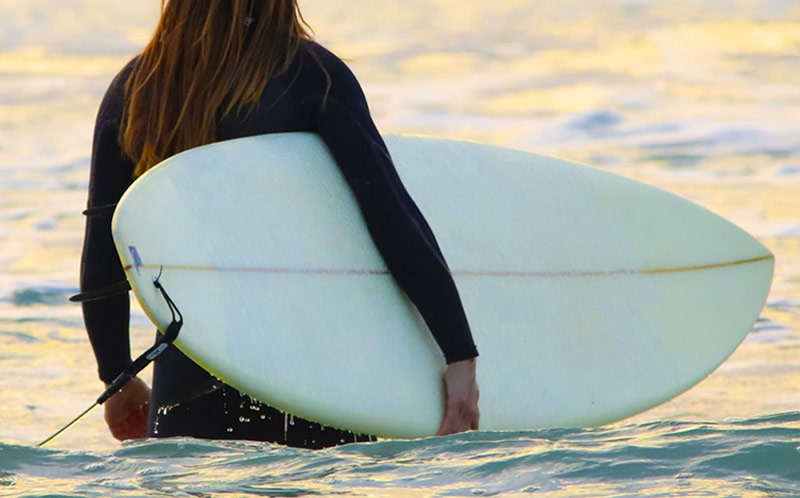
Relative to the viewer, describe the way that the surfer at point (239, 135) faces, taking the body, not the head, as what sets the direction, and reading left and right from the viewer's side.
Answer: facing away from the viewer
